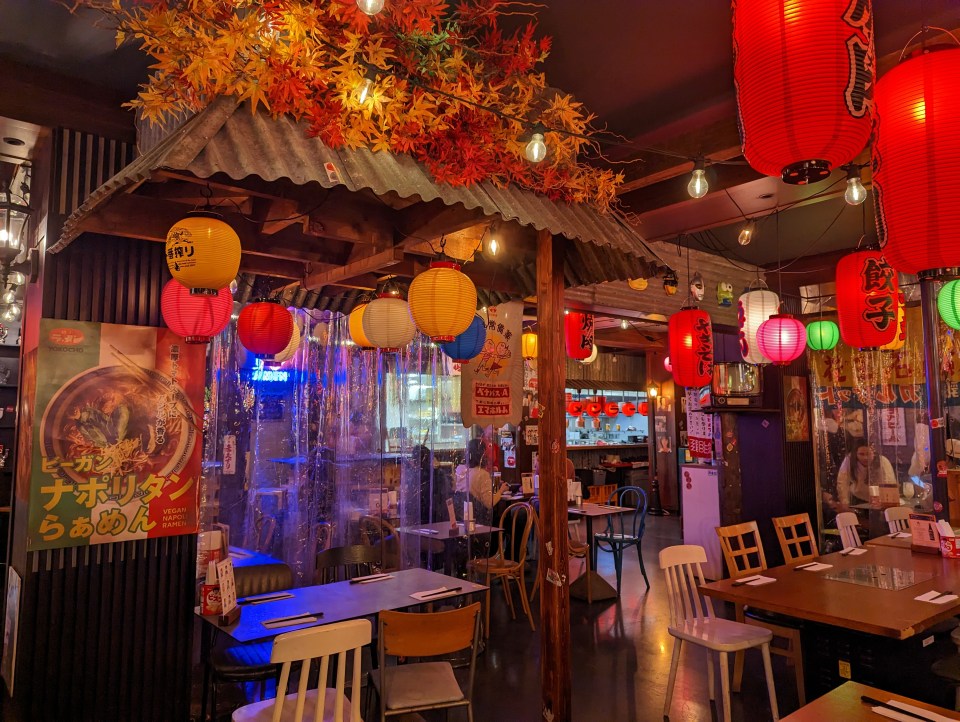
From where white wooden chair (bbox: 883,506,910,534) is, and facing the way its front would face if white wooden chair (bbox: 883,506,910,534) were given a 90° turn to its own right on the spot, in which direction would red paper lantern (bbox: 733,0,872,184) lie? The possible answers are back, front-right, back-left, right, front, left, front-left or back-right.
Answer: left

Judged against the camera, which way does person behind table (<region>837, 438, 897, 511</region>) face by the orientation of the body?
toward the camera

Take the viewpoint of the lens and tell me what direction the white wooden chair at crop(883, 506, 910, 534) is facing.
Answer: facing the viewer

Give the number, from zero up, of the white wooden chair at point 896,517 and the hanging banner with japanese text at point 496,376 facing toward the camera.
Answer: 2

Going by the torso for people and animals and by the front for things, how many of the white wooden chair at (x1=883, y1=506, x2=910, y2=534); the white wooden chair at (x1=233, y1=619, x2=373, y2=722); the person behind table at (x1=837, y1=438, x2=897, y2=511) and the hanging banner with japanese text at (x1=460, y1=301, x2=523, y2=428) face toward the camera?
3

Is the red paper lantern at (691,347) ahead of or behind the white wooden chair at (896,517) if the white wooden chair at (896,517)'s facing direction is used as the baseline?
ahead

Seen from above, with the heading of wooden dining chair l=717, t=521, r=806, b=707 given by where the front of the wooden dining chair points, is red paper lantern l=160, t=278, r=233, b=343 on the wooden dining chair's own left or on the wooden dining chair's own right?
on the wooden dining chair's own right

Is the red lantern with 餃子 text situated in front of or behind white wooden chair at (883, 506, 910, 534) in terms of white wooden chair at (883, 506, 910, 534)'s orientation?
in front

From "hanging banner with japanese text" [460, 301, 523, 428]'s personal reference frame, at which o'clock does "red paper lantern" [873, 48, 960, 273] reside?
The red paper lantern is roughly at 11 o'clock from the hanging banner with japanese text.

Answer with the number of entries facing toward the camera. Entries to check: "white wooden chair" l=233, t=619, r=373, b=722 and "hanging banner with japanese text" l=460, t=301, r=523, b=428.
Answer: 1

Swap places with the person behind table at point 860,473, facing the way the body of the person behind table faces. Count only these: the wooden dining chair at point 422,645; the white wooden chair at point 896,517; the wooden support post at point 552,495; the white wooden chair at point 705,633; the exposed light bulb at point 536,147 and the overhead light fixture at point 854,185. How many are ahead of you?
6

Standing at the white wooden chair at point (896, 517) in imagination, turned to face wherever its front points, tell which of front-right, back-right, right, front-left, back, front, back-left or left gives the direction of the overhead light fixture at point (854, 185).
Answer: front

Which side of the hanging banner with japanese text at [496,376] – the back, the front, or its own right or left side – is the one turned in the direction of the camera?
front

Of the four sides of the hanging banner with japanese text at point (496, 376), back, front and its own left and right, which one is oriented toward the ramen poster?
right
